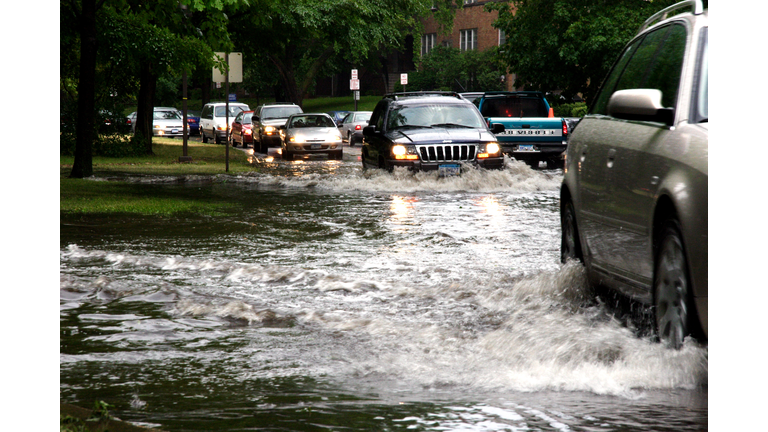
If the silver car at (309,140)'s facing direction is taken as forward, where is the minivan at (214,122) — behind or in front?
behind

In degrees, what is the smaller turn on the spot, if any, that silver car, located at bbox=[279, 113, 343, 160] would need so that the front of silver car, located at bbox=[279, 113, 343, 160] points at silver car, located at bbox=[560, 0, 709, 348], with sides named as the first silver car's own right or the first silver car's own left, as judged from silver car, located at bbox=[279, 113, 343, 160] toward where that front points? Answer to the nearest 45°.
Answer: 0° — it already faces it

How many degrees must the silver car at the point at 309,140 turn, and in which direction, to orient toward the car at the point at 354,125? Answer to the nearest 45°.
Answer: approximately 180°

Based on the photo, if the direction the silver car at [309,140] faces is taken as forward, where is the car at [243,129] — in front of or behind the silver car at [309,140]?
behind

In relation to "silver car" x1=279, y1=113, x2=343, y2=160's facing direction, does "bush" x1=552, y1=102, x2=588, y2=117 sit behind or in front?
behind

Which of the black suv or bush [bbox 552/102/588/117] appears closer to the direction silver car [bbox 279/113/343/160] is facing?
the black suv

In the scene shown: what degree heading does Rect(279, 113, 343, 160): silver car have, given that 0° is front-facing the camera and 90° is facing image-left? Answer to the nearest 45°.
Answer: approximately 0°
